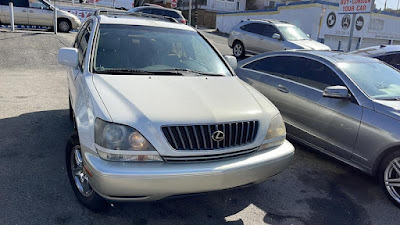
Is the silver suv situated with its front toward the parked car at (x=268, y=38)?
no

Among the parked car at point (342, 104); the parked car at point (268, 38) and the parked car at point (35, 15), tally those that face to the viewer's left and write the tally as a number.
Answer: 0

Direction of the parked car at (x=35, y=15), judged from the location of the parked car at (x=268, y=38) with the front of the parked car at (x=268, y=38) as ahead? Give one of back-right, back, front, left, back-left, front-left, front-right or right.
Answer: back-right

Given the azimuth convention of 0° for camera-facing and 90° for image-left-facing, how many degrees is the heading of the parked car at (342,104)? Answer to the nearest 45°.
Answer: approximately 315°

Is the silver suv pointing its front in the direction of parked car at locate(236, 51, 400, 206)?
no

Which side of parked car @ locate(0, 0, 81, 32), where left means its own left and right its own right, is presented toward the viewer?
right

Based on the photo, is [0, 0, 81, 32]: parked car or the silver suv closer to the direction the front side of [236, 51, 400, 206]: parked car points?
the silver suv

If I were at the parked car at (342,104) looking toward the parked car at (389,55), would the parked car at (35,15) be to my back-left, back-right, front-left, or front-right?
front-left

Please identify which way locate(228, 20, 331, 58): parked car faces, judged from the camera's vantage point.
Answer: facing the viewer and to the right of the viewer

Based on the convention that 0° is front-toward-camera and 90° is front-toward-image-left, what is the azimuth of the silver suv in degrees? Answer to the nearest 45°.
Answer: approximately 315°

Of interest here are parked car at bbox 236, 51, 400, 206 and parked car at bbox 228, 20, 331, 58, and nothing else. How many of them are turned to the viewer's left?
0

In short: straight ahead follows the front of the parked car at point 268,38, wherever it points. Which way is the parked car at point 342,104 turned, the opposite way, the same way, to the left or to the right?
the same way

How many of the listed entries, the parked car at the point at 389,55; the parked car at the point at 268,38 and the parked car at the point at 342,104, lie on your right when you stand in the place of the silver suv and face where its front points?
0

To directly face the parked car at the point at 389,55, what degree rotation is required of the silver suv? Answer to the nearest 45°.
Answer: approximately 90° to its left
